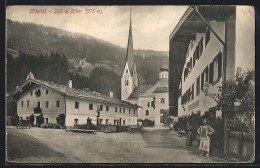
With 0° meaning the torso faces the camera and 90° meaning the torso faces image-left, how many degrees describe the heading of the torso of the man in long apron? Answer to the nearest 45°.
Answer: approximately 0°

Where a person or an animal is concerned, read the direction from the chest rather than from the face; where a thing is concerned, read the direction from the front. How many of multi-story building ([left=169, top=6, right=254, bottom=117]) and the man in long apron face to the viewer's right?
0

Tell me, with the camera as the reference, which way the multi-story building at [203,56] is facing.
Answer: facing the viewer and to the left of the viewer
